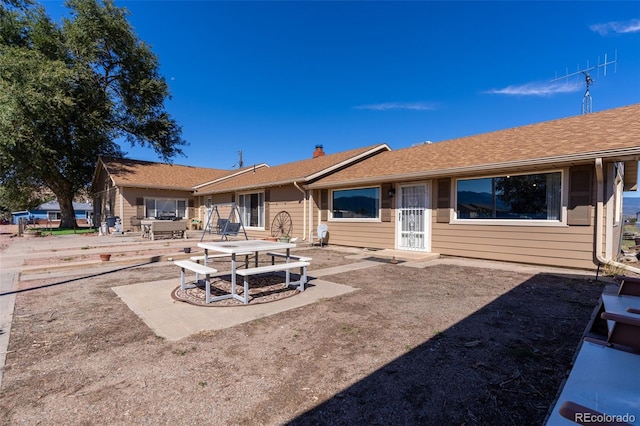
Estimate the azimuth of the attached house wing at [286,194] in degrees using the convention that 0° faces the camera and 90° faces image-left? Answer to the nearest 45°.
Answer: approximately 45°

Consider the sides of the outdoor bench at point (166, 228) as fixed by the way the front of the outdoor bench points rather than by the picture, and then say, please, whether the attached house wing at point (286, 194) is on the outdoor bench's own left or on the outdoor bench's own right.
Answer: on the outdoor bench's own left

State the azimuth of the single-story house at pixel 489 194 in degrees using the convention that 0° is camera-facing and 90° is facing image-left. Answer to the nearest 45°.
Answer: approximately 45°

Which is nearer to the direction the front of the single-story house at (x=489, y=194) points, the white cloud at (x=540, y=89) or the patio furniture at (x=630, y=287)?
the patio furniture
